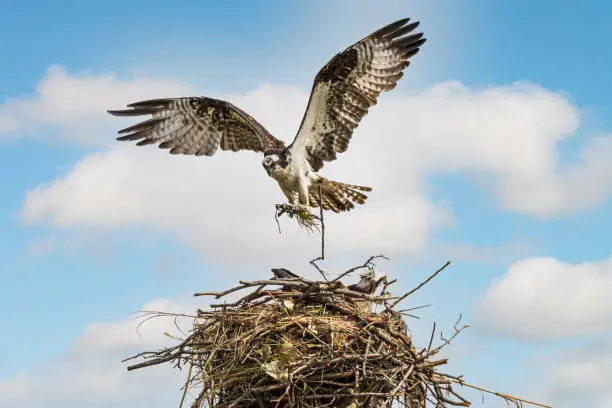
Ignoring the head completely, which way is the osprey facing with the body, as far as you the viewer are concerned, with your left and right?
facing the viewer and to the left of the viewer
